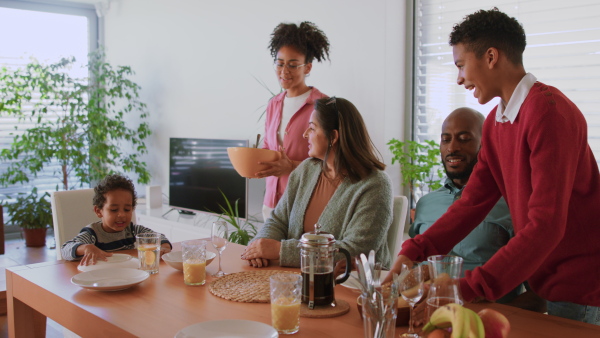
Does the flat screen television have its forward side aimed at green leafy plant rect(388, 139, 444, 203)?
no

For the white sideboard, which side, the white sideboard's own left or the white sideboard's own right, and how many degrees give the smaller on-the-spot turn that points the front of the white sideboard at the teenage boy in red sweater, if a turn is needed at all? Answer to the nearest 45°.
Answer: approximately 45° to the white sideboard's own left

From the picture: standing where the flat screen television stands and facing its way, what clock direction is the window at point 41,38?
The window is roughly at 3 o'clock from the flat screen television.

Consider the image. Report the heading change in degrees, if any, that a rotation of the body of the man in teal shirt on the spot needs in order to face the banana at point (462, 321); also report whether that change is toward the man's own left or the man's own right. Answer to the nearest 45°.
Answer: approximately 45° to the man's own left

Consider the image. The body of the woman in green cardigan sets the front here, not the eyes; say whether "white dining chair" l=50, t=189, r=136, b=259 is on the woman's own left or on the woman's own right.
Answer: on the woman's own right

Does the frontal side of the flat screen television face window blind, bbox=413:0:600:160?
no

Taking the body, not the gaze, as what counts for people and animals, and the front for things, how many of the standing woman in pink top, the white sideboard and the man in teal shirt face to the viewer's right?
0

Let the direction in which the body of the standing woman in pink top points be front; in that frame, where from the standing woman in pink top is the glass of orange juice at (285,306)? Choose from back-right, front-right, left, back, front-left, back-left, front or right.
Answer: front-left

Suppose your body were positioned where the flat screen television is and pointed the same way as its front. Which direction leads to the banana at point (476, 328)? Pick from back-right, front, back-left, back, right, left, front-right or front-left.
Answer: front-left

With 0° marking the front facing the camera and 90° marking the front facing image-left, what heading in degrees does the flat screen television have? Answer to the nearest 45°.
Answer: approximately 45°

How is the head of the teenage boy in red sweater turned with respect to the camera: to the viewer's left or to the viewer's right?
to the viewer's left

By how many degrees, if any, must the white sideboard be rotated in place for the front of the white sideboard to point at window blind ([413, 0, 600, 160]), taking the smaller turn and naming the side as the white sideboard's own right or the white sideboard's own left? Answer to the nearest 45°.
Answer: approximately 90° to the white sideboard's own left

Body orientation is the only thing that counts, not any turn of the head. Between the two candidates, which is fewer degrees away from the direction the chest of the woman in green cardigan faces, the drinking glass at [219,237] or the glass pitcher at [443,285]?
the drinking glass

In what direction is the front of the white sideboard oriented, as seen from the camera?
facing the viewer and to the left of the viewer

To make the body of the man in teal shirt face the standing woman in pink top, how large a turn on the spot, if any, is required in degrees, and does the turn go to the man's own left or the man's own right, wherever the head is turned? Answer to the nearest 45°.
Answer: approximately 90° to the man's own right
